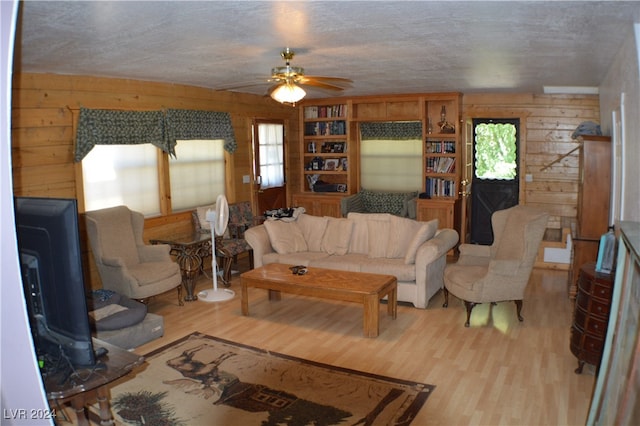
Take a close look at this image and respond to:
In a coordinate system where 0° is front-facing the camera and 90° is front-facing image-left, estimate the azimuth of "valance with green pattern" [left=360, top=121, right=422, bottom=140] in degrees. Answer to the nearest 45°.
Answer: approximately 0°

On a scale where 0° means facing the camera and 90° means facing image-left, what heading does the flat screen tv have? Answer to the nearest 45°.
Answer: approximately 225°

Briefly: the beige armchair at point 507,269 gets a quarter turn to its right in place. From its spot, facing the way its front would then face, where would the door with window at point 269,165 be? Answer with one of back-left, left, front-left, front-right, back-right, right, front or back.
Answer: front

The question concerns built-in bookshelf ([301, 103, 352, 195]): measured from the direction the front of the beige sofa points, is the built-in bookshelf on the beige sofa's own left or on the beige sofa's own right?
on the beige sofa's own right

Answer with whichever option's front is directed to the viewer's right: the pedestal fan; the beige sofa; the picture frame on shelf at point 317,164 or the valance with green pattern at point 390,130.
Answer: the pedestal fan

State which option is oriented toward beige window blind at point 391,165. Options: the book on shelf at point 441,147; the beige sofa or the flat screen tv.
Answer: the flat screen tv

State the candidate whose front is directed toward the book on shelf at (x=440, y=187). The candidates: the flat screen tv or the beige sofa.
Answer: the flat screen tv

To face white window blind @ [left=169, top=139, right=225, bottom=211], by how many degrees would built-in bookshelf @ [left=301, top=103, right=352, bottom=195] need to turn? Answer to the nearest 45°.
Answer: approximately 45° to its right

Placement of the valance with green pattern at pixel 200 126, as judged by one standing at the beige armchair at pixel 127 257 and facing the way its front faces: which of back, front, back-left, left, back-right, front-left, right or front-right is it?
left

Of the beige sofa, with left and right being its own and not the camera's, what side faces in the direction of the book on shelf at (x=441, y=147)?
back

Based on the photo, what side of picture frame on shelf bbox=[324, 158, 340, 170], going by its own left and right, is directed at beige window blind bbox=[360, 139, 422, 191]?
left
